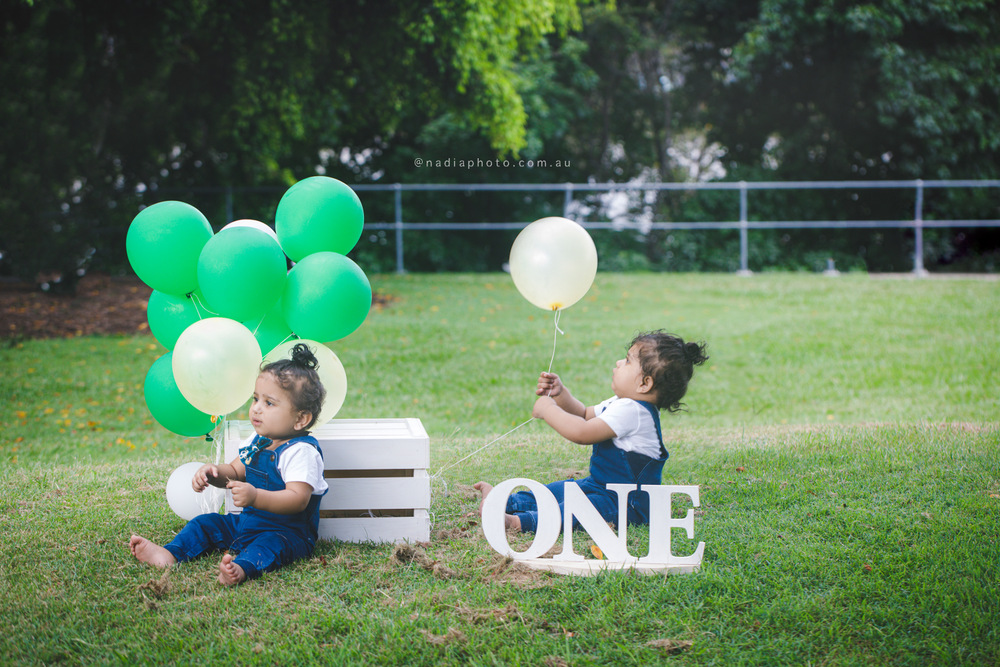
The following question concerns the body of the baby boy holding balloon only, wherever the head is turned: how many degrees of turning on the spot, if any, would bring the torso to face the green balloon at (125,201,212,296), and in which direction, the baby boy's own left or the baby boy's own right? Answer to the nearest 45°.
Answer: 0° — they already face it

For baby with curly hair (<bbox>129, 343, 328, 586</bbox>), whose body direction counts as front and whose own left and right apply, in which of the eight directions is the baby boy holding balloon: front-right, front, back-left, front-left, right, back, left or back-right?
back-left

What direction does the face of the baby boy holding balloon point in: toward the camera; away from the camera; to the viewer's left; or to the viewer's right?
to the viewer's left

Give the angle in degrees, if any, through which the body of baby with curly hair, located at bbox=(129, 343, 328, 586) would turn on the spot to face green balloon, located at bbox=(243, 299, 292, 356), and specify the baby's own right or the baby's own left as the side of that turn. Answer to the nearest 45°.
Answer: approximately 135° to the baby's own right

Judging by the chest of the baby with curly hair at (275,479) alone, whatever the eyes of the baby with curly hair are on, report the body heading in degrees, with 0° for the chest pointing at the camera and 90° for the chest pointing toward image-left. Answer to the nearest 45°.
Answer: approximately 45°

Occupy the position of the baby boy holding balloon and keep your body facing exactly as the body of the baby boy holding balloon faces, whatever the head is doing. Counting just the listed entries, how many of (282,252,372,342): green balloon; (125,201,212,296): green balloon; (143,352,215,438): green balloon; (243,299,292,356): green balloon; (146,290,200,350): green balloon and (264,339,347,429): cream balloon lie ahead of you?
6

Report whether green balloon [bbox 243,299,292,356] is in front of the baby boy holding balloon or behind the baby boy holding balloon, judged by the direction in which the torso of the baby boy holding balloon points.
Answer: in front

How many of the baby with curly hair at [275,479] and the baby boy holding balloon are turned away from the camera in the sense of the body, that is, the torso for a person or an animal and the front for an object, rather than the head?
0

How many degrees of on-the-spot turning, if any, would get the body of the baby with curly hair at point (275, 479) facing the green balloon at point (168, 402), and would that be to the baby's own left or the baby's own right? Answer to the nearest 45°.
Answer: approximately 90° to the baby's own right

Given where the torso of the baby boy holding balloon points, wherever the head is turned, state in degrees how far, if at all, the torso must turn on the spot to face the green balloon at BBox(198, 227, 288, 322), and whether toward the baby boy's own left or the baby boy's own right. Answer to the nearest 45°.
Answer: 0° — they already face it

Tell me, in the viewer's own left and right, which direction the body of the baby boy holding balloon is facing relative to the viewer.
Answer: facing to the left of the viewer
